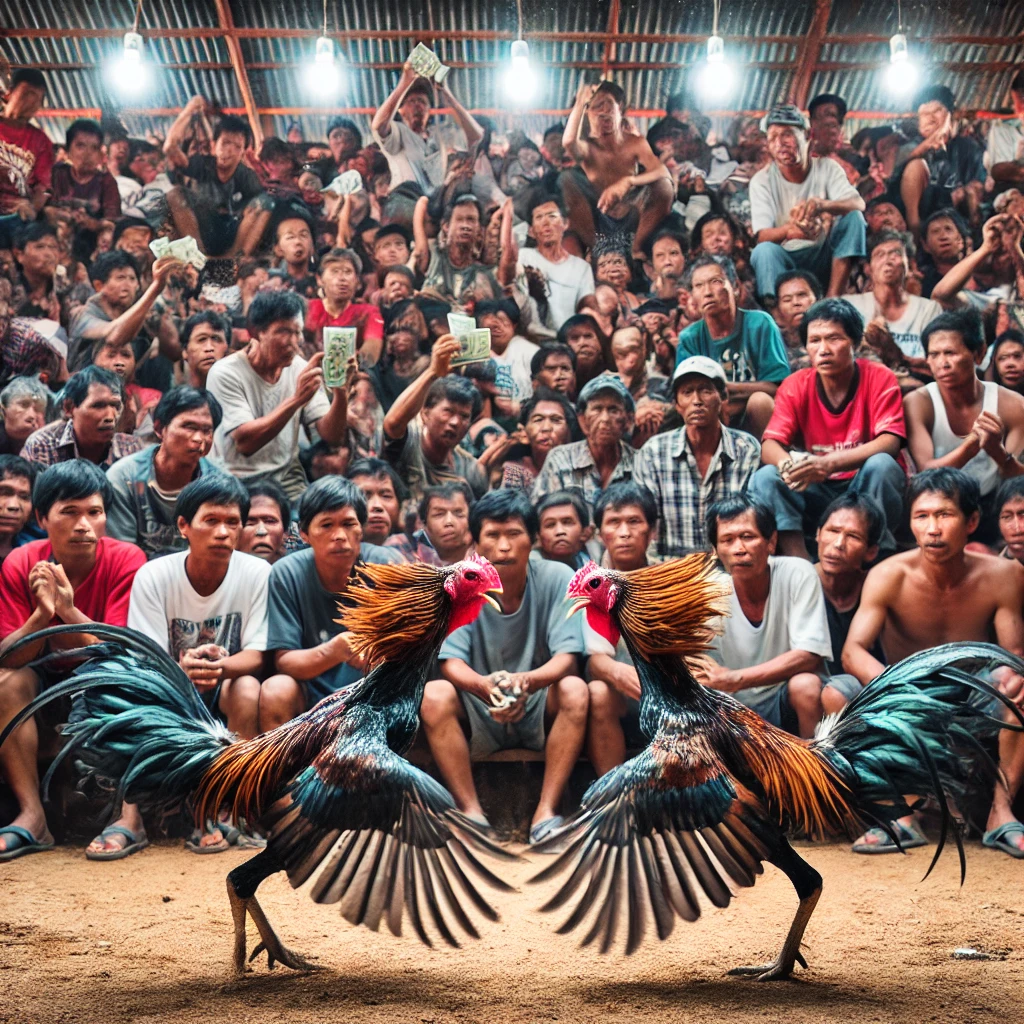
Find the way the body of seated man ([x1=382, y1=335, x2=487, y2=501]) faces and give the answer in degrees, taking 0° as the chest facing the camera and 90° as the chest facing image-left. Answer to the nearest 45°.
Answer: approximately 315°

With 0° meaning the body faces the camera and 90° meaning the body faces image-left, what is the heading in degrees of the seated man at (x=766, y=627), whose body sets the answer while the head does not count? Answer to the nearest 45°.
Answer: approximately 45°

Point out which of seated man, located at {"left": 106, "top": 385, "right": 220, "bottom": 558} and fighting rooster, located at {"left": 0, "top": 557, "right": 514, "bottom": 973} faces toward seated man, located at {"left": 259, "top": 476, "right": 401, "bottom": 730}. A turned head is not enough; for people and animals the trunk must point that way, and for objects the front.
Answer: seated man, located at {"left": 106, "top": 385, "right": 220, "bottom": 558}

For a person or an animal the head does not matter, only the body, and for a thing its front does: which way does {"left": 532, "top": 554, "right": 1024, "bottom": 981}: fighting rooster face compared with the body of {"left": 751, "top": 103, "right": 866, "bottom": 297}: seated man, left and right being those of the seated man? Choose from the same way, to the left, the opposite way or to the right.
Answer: to the right

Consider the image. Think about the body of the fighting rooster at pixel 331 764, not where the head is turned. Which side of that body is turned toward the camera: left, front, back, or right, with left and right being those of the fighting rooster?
right

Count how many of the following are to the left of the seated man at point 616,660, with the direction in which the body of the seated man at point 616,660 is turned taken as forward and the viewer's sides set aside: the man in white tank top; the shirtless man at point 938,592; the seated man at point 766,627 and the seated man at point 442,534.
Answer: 3

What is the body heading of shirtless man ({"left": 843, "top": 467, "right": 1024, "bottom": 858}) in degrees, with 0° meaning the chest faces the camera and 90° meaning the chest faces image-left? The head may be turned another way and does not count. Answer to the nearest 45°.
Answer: approximately 0°

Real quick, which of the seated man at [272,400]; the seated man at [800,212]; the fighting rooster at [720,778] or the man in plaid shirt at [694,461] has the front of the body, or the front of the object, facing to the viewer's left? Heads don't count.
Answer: the fighting rooster

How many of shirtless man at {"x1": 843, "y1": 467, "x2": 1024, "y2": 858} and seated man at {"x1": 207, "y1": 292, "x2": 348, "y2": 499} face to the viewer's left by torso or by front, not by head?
0

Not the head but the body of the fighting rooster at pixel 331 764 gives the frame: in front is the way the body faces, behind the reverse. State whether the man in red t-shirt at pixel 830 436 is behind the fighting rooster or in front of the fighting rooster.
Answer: in front

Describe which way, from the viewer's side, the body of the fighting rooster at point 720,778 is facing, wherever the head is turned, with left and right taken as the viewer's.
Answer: facing to the left of the viewer

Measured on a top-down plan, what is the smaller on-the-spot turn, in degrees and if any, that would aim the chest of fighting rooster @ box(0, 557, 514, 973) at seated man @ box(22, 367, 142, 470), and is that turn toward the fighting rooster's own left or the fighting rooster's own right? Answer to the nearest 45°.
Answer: approximately 135° to the fighting rooster's own left

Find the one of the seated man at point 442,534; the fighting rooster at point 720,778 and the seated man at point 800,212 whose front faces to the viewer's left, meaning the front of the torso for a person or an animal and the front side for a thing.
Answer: the fighting rooster

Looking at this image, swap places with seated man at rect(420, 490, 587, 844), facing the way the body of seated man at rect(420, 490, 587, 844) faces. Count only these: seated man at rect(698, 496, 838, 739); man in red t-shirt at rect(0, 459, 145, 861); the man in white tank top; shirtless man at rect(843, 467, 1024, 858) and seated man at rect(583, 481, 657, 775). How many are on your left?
4

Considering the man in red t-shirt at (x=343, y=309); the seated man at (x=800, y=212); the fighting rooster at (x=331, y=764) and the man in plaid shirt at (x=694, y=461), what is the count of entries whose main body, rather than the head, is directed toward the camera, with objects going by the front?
3
